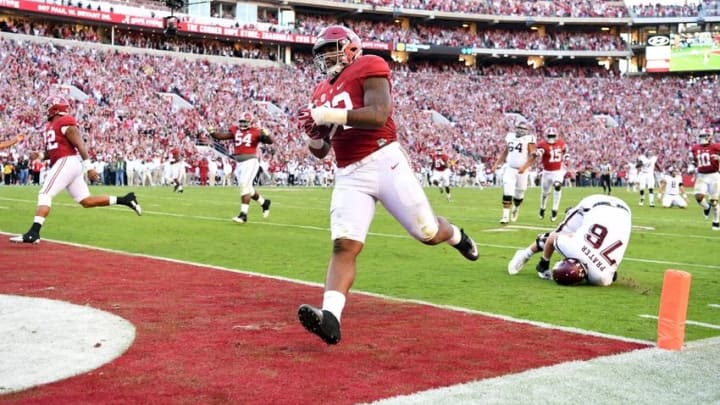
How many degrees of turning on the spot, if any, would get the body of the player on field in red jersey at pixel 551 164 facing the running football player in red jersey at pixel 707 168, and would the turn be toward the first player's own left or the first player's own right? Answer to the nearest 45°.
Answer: approximately 90° to the first player's own left

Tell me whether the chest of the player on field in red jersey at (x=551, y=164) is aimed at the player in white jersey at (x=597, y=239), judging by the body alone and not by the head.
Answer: yes

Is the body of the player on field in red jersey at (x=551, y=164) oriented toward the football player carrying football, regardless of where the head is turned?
yes

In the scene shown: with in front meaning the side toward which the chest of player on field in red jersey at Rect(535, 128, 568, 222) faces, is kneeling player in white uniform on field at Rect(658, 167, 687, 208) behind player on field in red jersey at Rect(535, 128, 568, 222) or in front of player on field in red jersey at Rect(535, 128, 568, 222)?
behind

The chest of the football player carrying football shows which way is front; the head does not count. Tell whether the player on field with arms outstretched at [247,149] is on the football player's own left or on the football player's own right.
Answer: on the football player's own right

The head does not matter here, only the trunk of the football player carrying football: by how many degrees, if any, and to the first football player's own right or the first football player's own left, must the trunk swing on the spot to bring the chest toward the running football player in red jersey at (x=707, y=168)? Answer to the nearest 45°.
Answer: approximately 180°

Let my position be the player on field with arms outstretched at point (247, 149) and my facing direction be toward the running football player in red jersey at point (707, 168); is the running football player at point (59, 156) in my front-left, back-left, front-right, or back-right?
back-right

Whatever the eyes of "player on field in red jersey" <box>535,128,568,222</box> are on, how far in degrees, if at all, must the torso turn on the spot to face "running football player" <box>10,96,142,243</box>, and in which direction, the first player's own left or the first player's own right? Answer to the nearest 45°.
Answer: approximately 45° to the first player's own right

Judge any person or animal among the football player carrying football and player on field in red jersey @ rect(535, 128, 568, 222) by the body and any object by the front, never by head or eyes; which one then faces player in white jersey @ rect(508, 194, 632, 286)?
the player on field in red jersey
